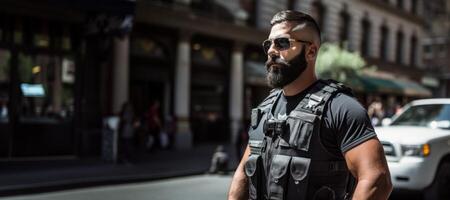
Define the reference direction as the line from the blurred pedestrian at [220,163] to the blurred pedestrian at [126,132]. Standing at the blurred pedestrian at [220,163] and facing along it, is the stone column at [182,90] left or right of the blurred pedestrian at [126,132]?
right

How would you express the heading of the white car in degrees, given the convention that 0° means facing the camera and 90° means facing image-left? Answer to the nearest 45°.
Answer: approximately 45°

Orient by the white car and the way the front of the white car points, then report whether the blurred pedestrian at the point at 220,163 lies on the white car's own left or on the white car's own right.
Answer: on the white car's own right

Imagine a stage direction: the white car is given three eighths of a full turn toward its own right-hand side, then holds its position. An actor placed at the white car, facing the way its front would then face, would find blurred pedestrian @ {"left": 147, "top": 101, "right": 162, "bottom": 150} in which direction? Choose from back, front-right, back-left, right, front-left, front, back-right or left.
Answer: front-left

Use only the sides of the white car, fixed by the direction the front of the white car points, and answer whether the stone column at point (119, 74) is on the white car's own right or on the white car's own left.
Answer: on the white car's own right

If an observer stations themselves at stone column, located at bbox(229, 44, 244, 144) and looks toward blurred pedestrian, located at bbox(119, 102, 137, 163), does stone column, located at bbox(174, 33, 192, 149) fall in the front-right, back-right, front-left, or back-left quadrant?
front-right

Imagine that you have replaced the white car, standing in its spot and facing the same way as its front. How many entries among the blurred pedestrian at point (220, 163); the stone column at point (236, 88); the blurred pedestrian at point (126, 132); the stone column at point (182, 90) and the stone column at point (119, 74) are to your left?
0

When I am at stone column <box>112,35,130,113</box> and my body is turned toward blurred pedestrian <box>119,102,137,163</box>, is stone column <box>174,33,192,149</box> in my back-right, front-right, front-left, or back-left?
back-left

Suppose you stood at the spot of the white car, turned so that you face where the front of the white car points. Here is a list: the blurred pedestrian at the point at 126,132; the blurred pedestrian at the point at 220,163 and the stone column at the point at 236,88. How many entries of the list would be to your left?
0

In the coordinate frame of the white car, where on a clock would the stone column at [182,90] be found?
The stone column is roughly at 3 o'clock from the white car.

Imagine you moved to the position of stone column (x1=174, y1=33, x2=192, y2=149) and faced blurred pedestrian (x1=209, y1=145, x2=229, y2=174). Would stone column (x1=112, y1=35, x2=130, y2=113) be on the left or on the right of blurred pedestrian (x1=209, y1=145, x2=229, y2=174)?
right

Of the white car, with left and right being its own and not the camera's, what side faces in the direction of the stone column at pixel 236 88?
right

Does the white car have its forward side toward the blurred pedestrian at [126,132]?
no

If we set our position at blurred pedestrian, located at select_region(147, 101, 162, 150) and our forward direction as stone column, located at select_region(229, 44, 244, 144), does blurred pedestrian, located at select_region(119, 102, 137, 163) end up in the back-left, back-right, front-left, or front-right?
back-right
